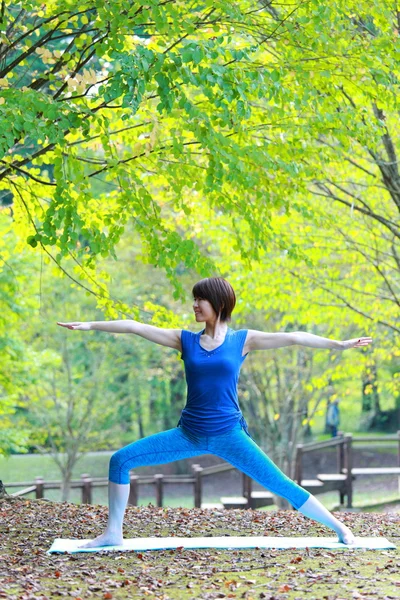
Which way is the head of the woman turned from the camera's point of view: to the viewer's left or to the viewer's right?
to the viewer's left

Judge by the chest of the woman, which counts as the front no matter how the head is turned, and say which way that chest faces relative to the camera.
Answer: toward the camera
